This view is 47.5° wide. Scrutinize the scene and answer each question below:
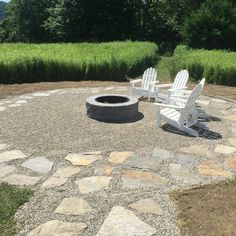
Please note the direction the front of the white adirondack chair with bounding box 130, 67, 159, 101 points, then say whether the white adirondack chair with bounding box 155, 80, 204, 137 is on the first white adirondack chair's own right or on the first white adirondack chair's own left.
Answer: on the first white adirondack chair's own left

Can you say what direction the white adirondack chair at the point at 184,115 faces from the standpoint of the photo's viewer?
facing away from the viewer and to the left of the viewer

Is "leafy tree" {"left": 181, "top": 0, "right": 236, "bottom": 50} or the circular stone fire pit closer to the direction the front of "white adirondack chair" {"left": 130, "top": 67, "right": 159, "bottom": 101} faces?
the circular stone fire pit

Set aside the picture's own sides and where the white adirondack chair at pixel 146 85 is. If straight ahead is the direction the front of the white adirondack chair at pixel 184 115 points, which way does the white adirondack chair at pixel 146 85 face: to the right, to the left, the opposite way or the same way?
to the left

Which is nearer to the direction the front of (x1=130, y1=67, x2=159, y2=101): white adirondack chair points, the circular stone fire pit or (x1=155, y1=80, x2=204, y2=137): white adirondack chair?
the circular stone fire pit

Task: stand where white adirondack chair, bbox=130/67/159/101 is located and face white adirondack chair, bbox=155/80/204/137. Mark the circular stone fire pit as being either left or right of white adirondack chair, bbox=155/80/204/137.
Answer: right

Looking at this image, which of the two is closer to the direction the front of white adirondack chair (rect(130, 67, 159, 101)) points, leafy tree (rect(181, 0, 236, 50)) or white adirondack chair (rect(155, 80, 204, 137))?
the white adirondack chair

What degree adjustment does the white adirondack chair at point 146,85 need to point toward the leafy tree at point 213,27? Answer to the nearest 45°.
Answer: approximately 135° to its right

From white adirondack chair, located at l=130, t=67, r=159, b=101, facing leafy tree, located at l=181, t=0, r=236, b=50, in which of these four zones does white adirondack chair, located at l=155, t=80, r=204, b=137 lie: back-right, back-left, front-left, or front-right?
back-right
